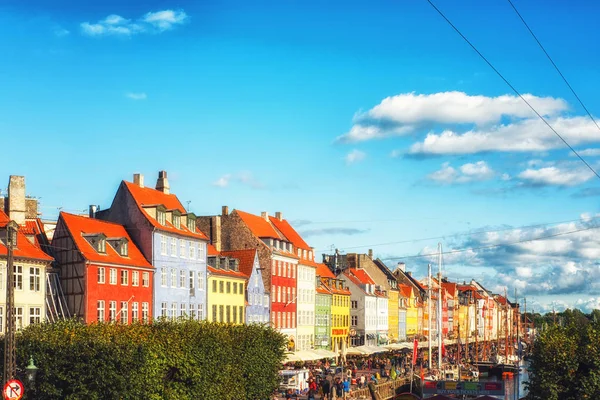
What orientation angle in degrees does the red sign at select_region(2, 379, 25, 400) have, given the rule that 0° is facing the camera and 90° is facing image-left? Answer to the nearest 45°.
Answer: approximately 0°
